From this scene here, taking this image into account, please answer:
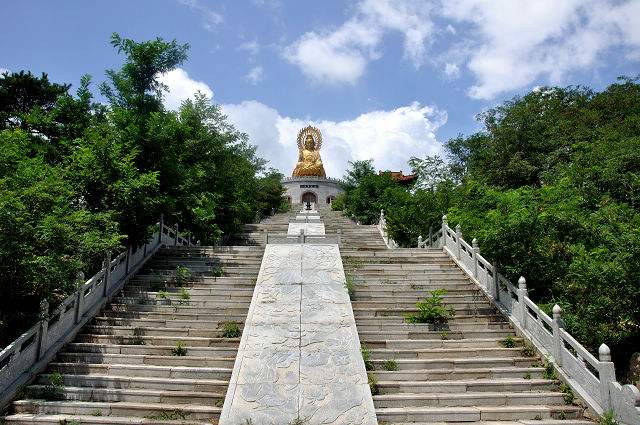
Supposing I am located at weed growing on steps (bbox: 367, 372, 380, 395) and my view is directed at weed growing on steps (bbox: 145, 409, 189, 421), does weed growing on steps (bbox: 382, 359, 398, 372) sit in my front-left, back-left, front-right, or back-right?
back-right

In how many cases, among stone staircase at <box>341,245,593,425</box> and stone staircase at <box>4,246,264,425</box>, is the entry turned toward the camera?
2

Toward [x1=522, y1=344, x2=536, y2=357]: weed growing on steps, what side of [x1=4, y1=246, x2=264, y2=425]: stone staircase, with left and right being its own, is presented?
left

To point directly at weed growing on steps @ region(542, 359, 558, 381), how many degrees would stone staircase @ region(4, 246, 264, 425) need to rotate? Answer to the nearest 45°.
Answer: approximately 45° to its left

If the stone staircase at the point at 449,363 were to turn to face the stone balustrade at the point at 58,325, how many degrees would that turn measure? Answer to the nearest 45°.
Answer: approximately 90° to its right

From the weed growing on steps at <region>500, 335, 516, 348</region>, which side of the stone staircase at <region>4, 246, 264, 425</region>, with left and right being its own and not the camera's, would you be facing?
left

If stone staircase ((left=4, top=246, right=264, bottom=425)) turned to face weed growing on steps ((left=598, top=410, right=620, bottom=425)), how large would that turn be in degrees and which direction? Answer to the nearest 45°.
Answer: approximately 45° to its left

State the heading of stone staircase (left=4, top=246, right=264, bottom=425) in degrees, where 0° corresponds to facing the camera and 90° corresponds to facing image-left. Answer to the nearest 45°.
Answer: approximately 0°
